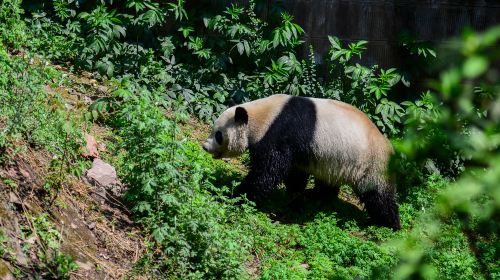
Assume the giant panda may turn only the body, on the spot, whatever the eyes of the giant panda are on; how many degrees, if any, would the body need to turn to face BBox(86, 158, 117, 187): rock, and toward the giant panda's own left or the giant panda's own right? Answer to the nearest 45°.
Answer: approximately 45° to the giant panda's own left

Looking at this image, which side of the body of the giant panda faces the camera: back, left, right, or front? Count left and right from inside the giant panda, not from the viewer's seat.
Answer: left

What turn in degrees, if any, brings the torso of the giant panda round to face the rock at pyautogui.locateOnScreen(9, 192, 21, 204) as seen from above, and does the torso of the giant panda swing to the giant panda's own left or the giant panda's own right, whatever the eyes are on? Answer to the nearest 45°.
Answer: approximately 45° to the giant panda's own left

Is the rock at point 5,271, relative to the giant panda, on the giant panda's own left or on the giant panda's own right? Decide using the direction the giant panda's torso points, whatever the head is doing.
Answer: on the giant panda's own left

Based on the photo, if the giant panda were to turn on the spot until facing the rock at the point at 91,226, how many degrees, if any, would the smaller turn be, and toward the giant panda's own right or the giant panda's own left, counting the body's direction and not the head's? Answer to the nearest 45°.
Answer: approximately 45° to the giant panda's own left
